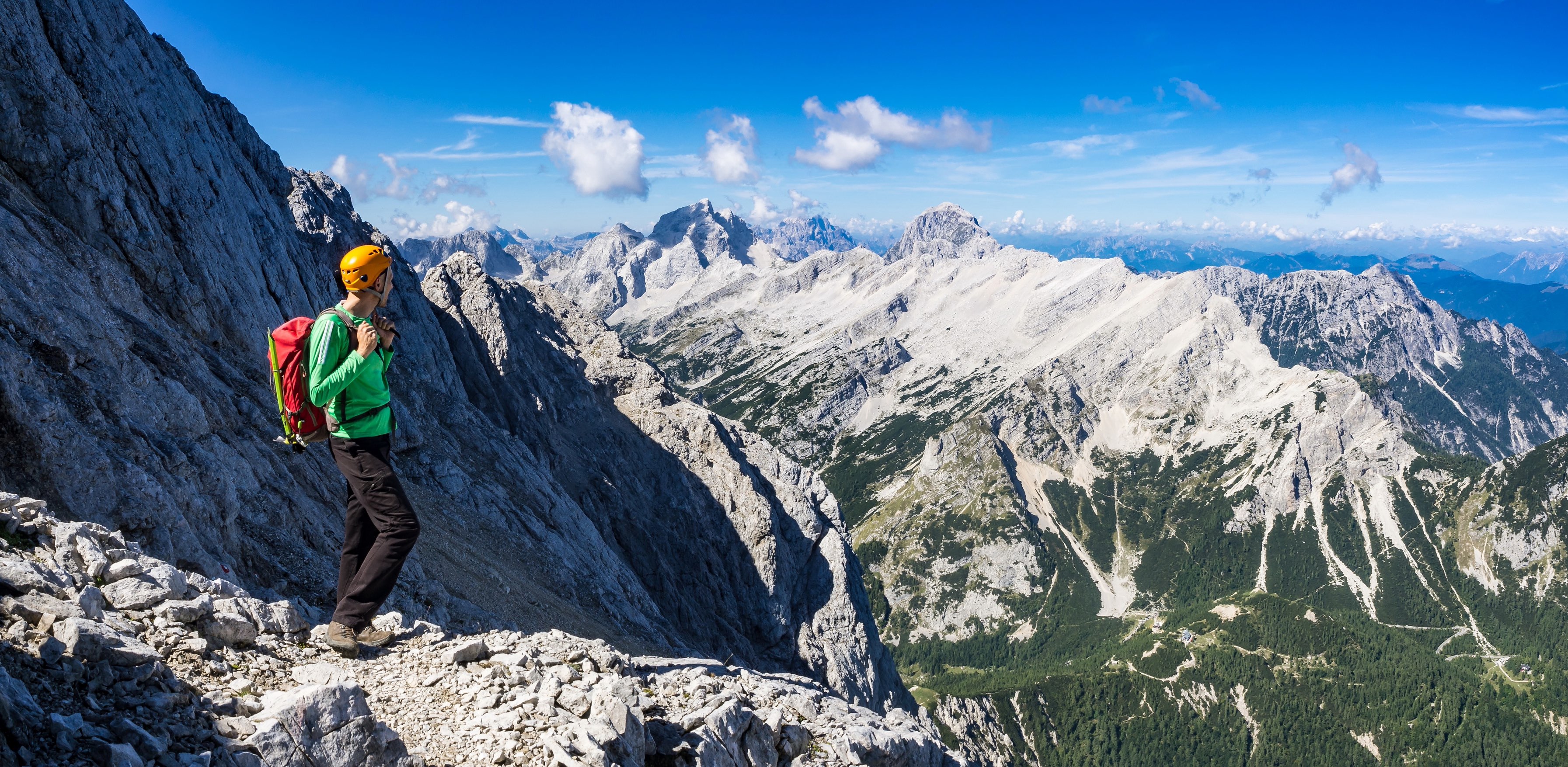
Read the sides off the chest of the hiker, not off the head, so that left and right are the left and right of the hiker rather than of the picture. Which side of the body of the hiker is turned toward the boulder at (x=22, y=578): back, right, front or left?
back

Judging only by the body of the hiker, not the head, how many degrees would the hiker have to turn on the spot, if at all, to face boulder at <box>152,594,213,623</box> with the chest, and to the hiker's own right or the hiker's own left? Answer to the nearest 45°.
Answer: approximately 180°

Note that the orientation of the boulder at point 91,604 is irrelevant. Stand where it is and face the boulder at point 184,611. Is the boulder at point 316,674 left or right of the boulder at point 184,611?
right

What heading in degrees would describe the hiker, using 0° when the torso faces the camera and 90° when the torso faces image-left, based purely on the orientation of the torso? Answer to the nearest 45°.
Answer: approximately 270°

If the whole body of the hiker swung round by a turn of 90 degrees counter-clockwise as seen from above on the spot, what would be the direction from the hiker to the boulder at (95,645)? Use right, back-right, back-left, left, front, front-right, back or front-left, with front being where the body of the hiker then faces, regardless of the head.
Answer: back-left

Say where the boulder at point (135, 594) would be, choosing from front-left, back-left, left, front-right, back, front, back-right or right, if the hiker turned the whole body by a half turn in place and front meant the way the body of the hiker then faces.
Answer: front
